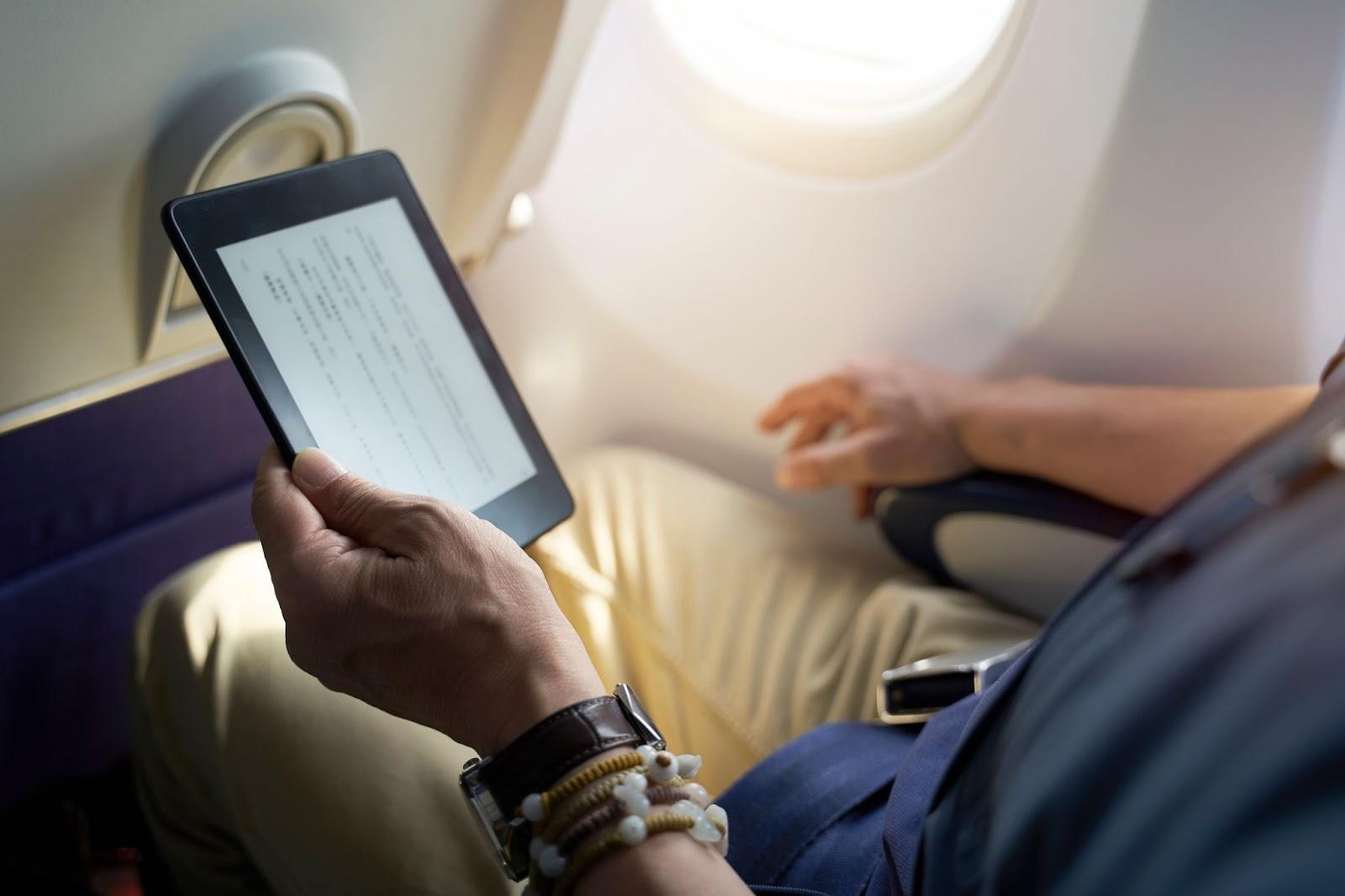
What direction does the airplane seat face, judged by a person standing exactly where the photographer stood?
facing away from the viewer and to the left of the viewer
